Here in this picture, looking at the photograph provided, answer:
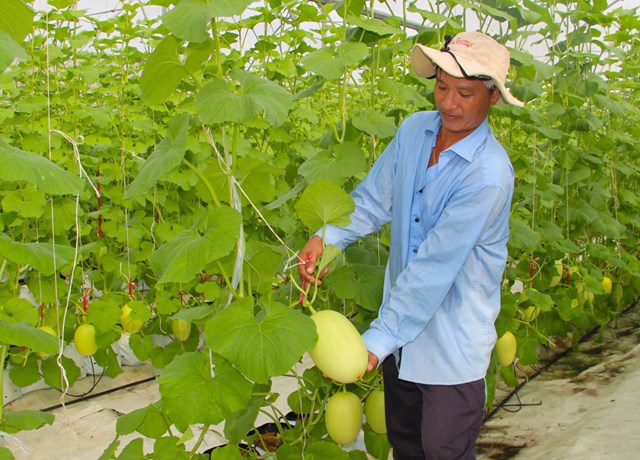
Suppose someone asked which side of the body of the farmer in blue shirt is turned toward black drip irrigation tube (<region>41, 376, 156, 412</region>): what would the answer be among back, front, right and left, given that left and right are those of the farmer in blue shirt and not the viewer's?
right

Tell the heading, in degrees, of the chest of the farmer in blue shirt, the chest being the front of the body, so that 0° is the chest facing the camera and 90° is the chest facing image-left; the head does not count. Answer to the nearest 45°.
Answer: approximately 45°
